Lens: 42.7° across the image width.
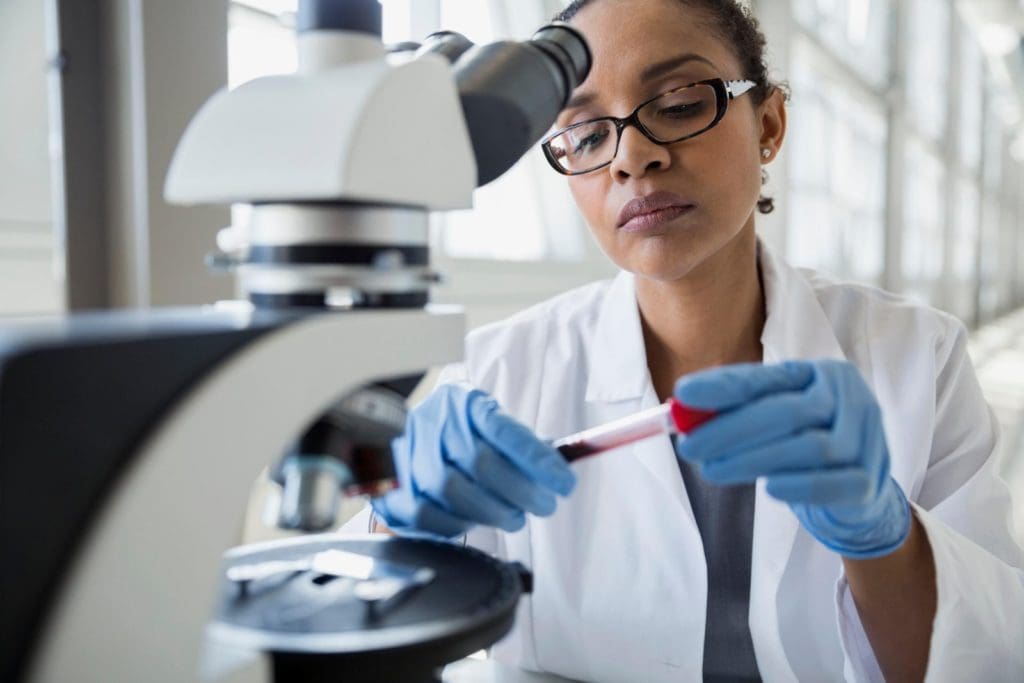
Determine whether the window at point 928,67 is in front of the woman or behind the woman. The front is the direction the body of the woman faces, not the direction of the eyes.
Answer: behind

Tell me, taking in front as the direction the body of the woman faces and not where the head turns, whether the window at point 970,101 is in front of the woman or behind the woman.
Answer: behind

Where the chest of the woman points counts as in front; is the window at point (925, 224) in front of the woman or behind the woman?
behind

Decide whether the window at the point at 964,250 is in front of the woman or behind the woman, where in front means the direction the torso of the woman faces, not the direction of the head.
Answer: behind

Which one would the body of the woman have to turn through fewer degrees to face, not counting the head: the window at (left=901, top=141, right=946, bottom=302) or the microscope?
the microscope

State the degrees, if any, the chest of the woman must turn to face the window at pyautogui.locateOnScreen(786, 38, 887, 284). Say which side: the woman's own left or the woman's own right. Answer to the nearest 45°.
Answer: approximately 180°

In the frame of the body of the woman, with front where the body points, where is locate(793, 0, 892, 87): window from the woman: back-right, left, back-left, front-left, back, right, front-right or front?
back

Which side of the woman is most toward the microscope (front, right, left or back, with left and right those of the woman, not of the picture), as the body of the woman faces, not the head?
front

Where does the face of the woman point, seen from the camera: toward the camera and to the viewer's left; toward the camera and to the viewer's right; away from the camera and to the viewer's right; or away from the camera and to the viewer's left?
toward the camera and to the viewer's left

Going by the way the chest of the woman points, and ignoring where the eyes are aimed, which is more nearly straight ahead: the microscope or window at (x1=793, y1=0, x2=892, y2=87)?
the microscope

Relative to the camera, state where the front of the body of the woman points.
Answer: toward the camera
